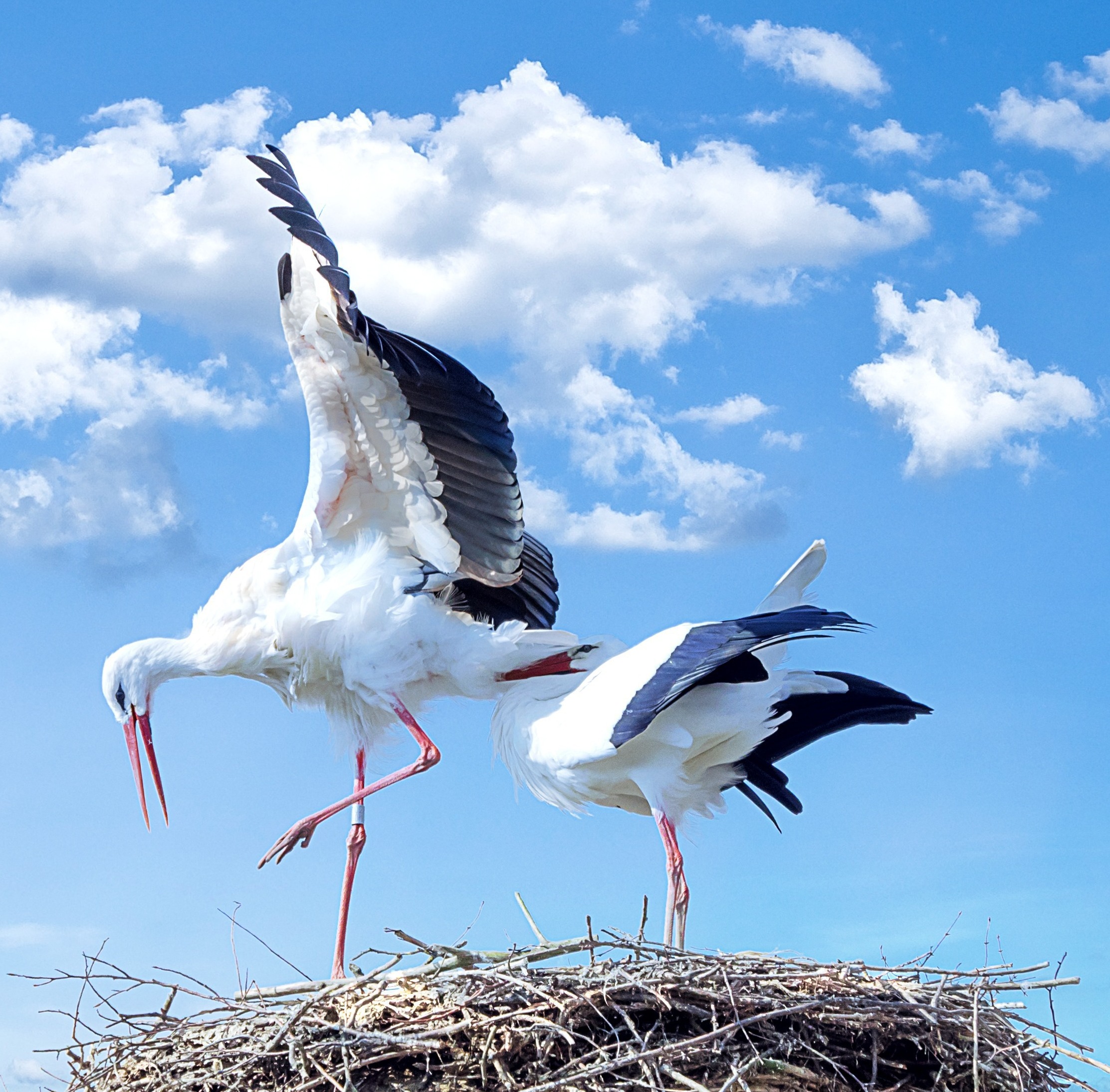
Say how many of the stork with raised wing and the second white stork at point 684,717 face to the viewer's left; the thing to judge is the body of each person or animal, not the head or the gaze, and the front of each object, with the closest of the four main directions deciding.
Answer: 2

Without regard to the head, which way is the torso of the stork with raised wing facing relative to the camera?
to the viewer's left

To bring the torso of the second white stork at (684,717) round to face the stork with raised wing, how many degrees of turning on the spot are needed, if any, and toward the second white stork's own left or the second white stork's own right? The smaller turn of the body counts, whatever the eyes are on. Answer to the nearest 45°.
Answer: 0° — it already faces it

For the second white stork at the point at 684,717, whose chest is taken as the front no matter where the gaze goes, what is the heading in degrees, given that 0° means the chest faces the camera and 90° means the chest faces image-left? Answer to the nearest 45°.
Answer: approximately 90°
